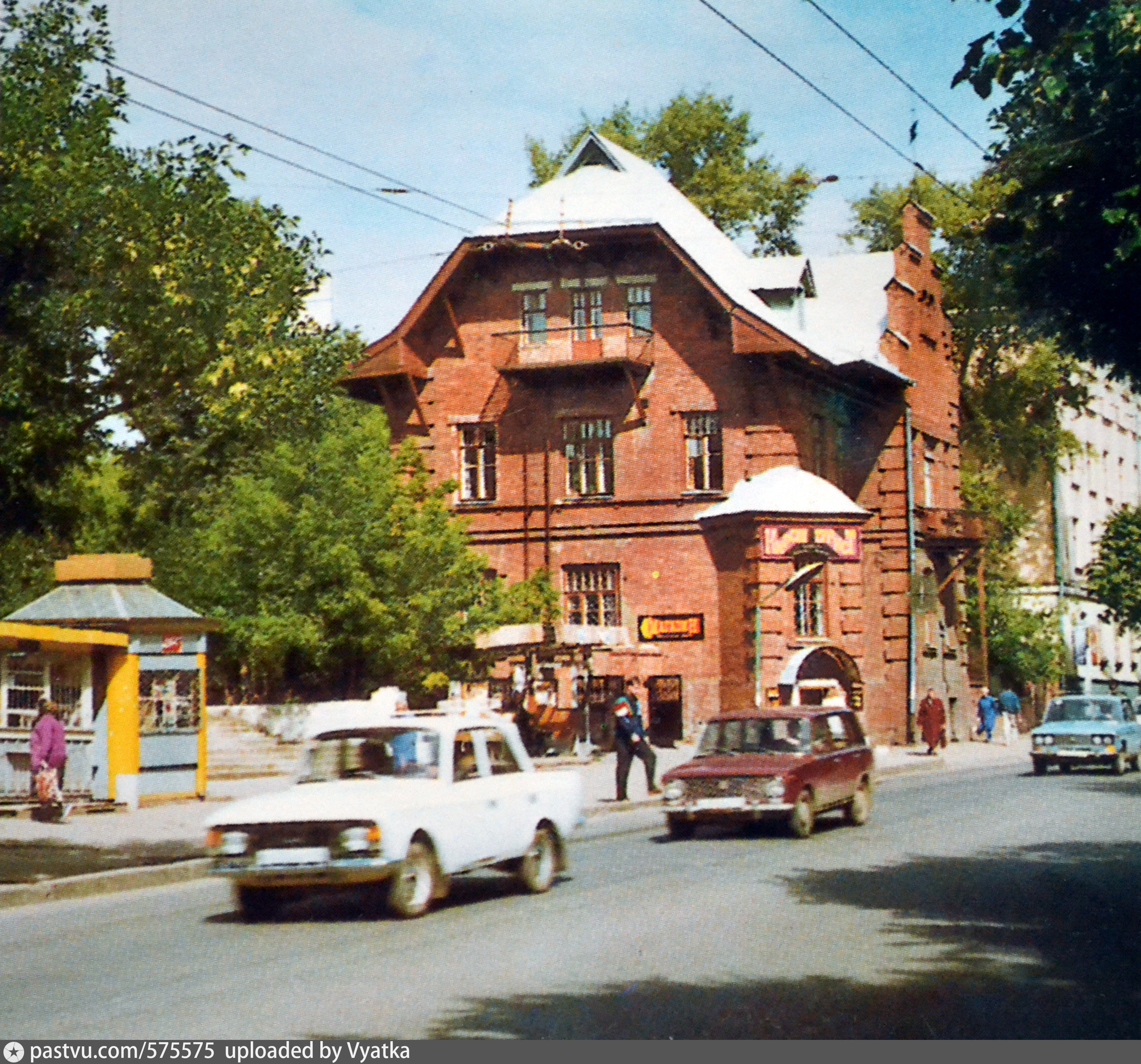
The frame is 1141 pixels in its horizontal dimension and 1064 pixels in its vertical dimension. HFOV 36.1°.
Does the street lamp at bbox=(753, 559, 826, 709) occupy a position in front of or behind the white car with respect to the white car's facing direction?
behind

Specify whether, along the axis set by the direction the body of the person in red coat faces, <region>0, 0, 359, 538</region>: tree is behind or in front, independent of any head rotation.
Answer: in front

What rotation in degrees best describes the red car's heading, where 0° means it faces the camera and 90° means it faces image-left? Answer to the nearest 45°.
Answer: approximately 45°

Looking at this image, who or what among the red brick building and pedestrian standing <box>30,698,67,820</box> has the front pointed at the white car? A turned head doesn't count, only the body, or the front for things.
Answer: the red brick building

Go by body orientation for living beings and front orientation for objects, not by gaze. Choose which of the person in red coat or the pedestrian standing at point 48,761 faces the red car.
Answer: the person in red coat

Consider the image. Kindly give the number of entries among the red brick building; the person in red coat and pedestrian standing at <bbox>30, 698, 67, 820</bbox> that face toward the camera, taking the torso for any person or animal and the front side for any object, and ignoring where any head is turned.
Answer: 2

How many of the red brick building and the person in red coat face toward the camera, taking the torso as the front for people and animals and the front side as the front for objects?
2

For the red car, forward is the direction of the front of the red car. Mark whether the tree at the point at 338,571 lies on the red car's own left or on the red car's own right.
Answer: on the red car's own right

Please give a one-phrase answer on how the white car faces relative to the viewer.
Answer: facing the viewer and to the left of the viewer

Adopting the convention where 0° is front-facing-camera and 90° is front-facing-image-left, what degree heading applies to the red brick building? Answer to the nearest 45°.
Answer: approximately 0°
